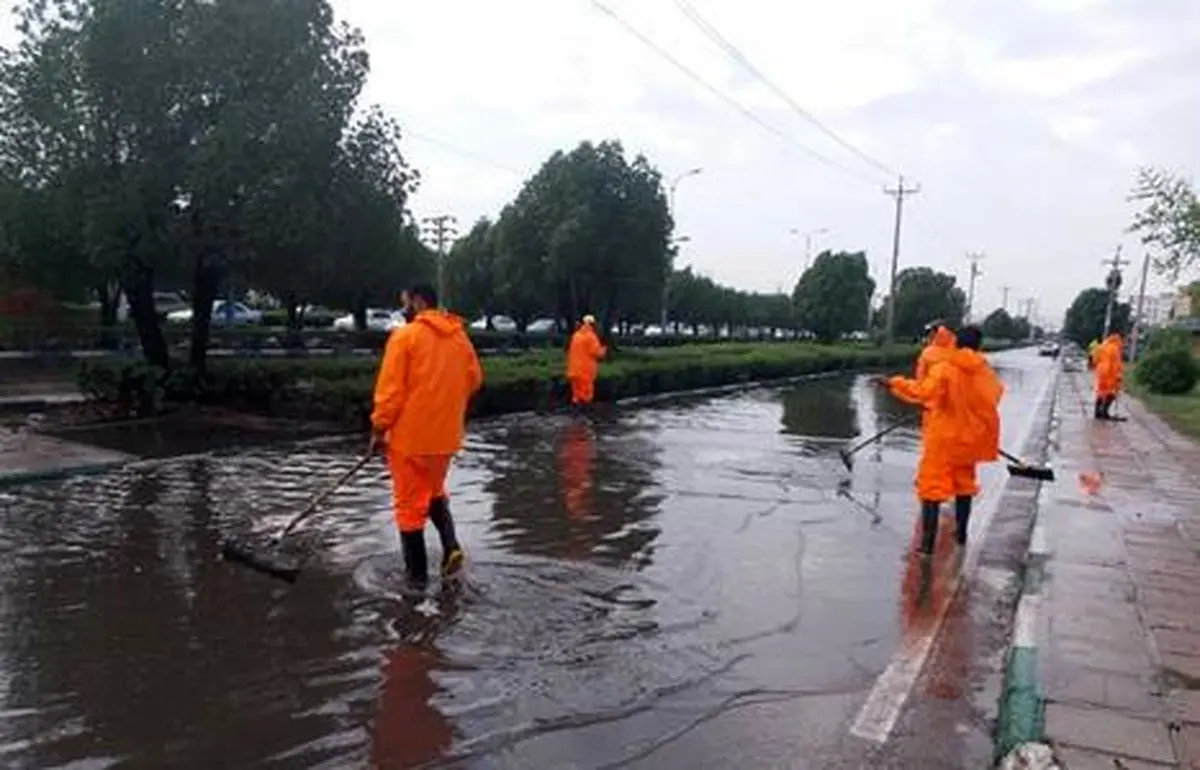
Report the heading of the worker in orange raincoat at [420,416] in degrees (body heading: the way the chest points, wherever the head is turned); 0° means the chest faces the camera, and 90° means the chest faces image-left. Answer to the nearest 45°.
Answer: approximately 135°

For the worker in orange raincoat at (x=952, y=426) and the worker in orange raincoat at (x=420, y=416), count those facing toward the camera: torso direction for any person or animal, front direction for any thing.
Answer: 0

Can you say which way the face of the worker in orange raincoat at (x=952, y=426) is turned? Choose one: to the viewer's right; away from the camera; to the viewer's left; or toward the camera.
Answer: away from the camera

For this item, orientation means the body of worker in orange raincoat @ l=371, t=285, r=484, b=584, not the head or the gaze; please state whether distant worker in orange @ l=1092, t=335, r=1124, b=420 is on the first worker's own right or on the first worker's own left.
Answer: on the first worker's own right

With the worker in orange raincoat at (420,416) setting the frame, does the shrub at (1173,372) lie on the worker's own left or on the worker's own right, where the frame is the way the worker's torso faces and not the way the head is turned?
on the worker's own right

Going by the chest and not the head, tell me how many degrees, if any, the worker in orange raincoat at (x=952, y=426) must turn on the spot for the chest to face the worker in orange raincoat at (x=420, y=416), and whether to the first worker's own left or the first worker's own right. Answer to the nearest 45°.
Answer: approximately 135° to the first worker's own left

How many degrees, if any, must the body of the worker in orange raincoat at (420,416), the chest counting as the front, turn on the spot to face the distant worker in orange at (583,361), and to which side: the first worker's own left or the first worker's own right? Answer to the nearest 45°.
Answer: approximately 45° to the first worker's own right

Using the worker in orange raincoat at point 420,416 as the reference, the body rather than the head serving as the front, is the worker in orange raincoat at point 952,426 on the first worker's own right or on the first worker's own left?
on the first worker's own right

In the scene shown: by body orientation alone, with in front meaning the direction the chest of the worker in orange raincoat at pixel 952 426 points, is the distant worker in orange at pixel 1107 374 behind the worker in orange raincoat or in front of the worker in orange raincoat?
in front

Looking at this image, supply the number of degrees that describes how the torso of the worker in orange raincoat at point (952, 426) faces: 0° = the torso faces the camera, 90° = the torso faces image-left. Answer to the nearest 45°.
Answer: approximately 180°
